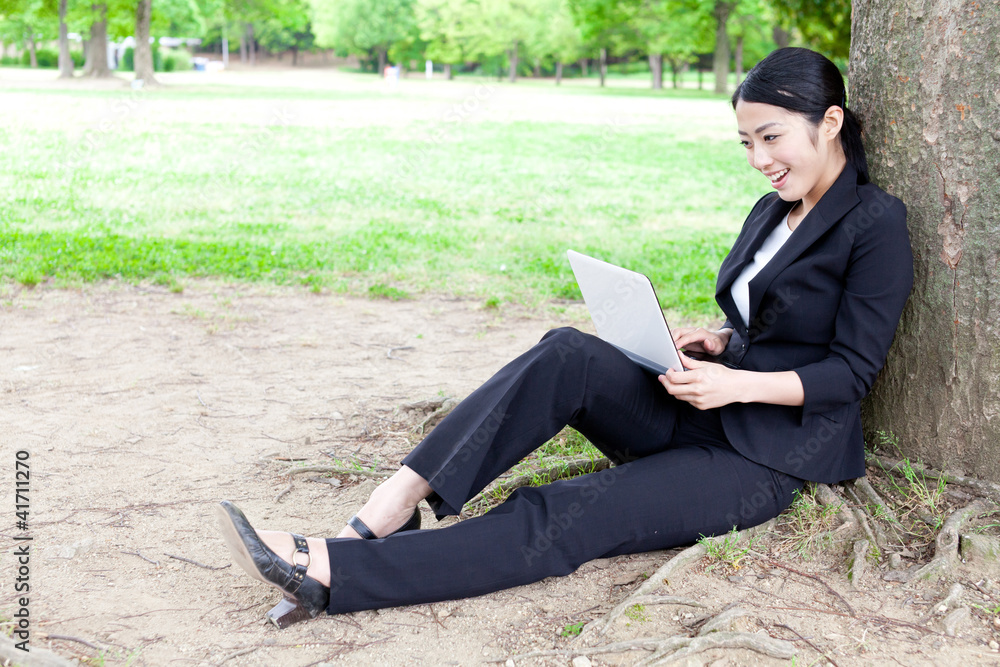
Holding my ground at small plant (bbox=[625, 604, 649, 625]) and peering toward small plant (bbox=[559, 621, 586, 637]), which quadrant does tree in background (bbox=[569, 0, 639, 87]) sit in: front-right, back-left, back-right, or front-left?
back-right

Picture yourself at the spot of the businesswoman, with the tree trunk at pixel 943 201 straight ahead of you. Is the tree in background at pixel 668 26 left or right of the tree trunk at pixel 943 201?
left

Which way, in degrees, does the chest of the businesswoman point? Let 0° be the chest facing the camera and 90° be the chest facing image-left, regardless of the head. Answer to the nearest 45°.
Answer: approximately 90°

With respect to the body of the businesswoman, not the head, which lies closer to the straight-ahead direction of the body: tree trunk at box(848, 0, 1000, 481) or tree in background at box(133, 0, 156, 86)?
the tree in background

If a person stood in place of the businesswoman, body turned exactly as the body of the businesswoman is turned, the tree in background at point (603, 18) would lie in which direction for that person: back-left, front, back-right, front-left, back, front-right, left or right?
right

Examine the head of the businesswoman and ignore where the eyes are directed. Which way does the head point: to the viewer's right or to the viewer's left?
to the viewer's left

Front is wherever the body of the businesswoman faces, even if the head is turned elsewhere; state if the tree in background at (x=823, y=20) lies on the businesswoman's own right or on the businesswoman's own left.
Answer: on the businesswoman's own right
